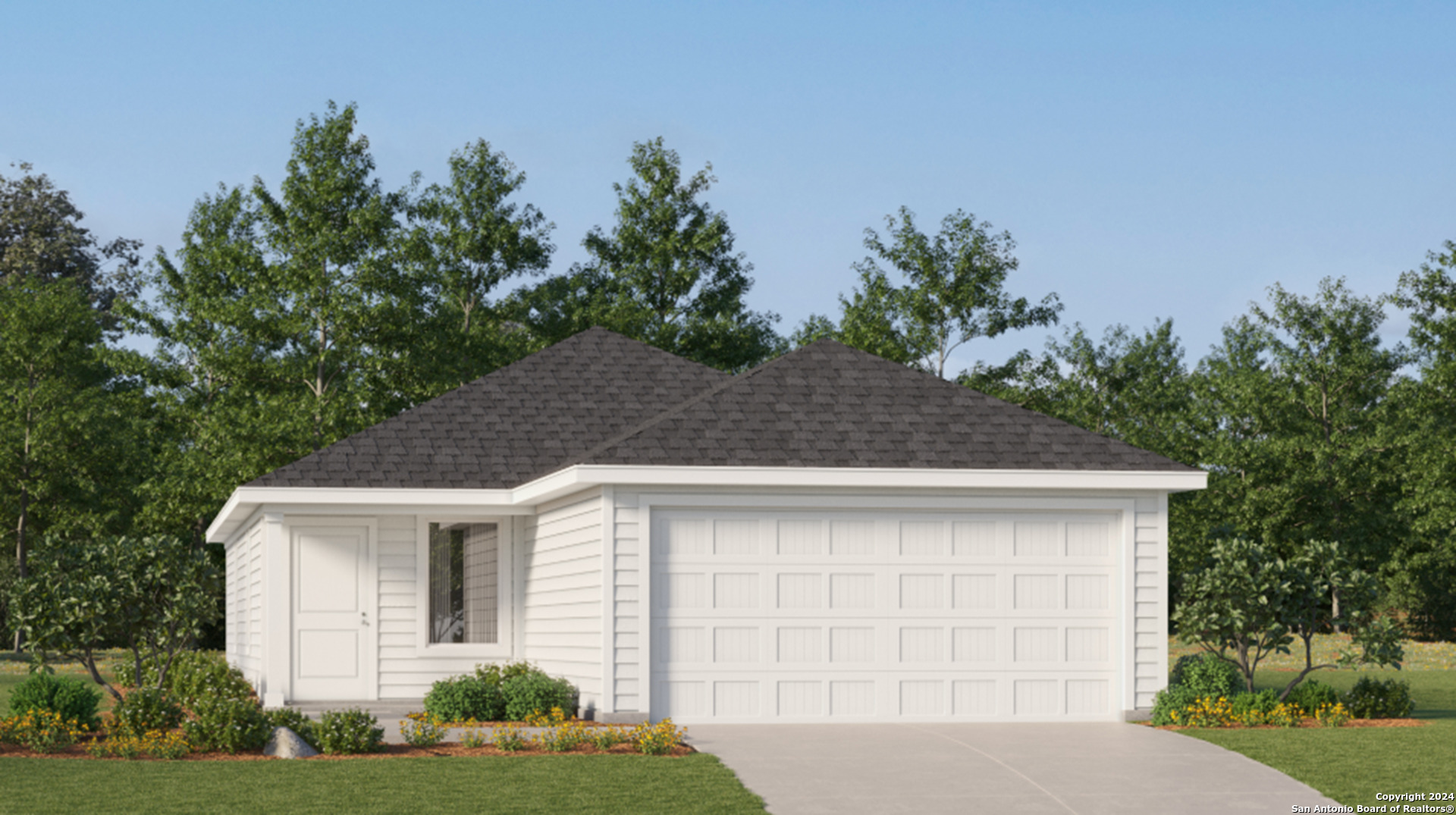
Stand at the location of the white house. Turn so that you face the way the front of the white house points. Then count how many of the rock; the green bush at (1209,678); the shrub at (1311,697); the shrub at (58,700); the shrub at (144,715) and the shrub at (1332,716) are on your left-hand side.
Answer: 3

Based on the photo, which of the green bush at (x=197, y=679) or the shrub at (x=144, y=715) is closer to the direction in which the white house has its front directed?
the shrub

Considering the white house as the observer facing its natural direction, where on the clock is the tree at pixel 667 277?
The tree is roughly at 6 o'clock from the white house.

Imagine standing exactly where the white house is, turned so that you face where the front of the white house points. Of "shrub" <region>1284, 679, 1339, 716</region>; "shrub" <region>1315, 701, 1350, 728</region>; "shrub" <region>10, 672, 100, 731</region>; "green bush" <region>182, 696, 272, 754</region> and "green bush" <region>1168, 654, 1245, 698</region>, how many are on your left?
3

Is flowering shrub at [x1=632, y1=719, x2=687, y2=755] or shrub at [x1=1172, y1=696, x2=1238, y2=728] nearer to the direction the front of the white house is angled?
the flowering shrub

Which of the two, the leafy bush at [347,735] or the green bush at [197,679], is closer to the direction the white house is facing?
the leafy bush

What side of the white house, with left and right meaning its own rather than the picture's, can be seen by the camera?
front

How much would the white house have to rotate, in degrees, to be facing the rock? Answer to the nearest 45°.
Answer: approximately 45° to its right

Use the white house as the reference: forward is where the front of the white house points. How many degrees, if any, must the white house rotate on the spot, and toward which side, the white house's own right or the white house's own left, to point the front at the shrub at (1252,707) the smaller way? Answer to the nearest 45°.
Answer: approximately 90° to the white house's own left
